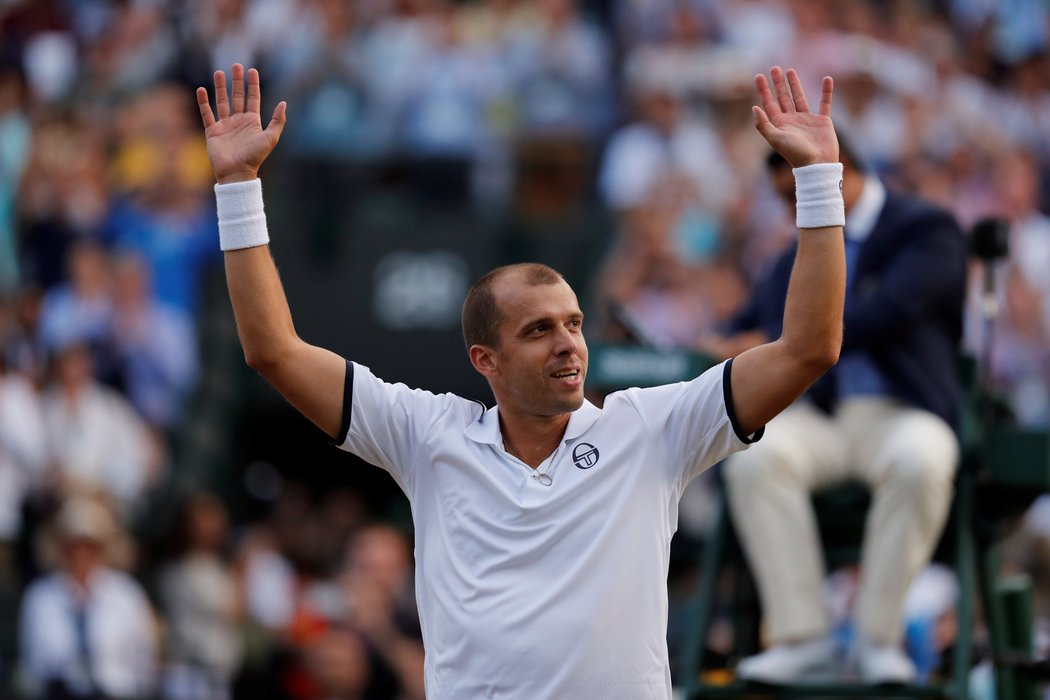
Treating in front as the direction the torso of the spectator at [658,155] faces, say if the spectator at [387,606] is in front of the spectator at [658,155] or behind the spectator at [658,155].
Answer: in front

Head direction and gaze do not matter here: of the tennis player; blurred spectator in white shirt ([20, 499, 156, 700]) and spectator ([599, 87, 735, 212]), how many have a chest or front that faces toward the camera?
3

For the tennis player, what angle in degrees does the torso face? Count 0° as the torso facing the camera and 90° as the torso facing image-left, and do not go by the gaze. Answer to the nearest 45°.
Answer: approximately 0°

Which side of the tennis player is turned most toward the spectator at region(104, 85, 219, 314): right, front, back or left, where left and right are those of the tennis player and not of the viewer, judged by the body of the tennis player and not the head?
back

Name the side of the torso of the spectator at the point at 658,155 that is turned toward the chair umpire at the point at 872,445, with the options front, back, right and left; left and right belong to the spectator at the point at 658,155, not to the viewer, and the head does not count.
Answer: front

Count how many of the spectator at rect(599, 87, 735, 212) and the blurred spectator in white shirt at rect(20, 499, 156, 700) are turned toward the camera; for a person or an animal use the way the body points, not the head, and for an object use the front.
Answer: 2

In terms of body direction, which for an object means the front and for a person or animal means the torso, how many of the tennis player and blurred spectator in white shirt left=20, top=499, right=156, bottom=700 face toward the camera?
2

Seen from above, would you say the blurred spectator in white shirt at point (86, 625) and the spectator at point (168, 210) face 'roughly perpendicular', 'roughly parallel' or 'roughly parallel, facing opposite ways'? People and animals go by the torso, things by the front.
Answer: roughly parallel

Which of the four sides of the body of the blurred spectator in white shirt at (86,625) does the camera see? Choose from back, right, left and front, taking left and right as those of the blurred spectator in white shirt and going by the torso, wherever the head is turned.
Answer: front

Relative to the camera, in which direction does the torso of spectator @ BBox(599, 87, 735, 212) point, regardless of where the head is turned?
toward the camera

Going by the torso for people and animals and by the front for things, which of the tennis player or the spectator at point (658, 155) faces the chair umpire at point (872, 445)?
the spectator at point (658, 155)

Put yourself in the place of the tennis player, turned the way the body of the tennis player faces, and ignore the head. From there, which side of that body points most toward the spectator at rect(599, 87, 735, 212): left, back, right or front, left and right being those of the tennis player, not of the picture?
back

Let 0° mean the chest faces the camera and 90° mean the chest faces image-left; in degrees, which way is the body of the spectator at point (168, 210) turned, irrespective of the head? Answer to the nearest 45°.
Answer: approximately 0°
